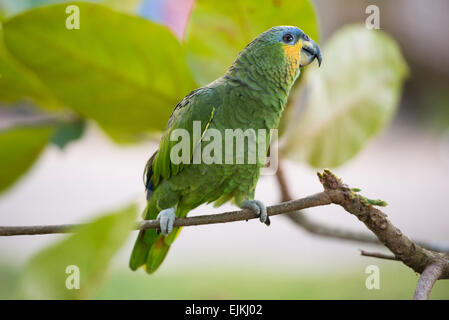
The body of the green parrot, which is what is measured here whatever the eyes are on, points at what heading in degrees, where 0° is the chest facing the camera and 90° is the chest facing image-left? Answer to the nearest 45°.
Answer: approximately 270°
